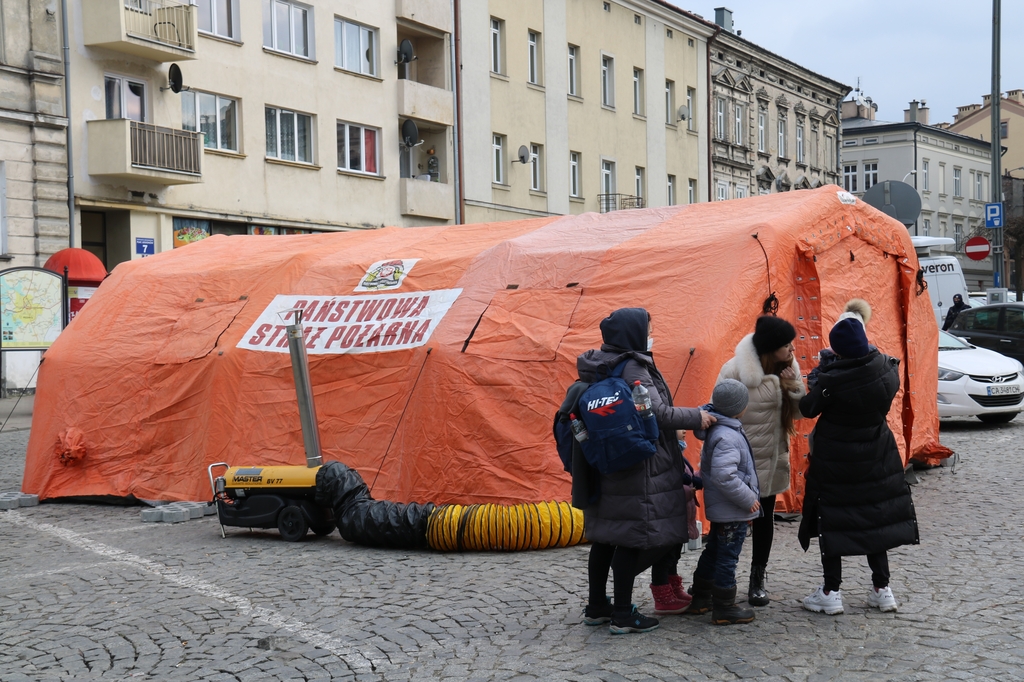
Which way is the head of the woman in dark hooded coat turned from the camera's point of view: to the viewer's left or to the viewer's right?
to the viewer's right

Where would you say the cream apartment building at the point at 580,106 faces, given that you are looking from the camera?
facing the viewer and to the right of the viewer

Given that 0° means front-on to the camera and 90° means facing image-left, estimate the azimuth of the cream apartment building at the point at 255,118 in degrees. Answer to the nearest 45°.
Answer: approximately 315°

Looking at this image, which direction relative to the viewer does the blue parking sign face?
toward the camera

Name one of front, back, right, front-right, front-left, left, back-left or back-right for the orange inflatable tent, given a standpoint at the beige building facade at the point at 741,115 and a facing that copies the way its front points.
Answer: front-right

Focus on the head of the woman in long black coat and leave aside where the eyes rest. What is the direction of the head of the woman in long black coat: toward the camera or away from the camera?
away from the camera

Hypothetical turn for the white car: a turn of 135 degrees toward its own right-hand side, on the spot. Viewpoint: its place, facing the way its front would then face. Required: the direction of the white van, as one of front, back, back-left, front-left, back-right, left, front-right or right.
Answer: right

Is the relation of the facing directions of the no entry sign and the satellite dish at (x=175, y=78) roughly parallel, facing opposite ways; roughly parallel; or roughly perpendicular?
roughly perpendicular

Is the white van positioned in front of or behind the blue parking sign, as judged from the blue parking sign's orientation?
behind

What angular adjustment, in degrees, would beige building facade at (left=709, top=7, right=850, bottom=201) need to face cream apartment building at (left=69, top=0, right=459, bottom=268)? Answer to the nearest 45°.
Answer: approximately 90° to its right

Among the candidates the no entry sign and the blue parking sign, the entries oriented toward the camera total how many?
2

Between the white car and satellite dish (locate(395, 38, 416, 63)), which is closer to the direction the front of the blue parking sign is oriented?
the white car

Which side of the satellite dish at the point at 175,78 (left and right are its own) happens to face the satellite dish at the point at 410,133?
front

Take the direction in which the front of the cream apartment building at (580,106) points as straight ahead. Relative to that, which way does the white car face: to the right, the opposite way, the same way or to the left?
the same way

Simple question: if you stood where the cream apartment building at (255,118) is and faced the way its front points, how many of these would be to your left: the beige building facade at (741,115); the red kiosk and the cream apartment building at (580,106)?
2
